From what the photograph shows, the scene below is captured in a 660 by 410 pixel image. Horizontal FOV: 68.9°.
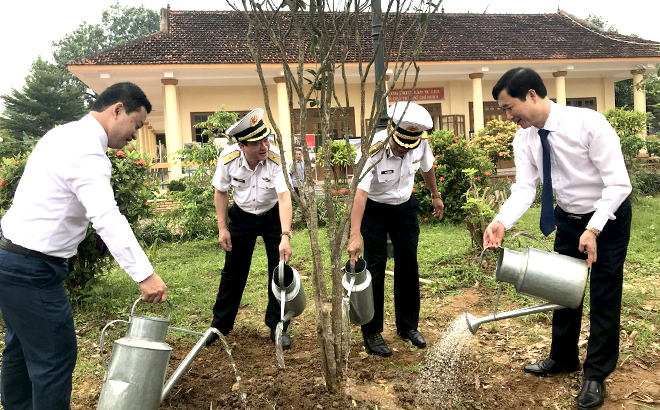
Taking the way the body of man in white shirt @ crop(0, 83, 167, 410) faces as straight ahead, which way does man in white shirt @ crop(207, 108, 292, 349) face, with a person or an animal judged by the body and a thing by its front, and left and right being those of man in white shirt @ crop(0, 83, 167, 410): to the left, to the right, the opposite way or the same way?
to the right

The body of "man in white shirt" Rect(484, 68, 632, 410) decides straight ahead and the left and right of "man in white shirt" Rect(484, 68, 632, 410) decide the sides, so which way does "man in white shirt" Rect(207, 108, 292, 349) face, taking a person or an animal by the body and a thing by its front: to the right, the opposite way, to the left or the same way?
to the left

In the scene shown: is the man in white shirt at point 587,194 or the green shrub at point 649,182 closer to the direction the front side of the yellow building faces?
the man in white shirt

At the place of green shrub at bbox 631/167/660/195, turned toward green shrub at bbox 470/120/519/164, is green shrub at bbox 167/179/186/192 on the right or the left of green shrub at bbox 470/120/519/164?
left

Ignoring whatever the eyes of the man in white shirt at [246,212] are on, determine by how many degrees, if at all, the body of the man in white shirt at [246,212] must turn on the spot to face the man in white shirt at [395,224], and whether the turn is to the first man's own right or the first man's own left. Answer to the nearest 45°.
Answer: approximately 90° to the first man's own left

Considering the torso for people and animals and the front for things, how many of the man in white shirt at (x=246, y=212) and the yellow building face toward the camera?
2

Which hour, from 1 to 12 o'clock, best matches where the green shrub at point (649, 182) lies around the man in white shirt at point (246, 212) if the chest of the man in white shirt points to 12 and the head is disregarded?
The green shrub is roughly at 8 o'clock from the man in white shirt.

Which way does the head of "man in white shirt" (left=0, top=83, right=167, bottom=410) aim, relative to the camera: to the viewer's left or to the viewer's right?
to the viewer's right

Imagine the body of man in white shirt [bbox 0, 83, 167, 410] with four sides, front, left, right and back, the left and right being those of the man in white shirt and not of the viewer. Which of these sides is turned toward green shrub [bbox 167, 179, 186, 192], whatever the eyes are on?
left

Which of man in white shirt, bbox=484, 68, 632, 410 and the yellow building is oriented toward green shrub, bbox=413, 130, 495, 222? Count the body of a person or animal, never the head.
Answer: the yellow building

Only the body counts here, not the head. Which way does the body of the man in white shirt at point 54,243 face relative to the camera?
to the viewer's right

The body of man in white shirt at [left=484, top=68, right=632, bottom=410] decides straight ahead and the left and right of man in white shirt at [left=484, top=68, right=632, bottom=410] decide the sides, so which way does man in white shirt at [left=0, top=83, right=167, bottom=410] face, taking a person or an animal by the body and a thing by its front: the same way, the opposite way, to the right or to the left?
the opposite way
